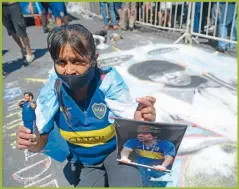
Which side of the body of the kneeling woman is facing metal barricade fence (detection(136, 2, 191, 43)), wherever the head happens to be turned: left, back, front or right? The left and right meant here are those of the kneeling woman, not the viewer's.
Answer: back

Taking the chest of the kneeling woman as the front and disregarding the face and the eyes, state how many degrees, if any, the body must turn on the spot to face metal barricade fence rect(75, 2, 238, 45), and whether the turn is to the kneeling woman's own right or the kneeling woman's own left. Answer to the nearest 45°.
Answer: approximately 135° to the kneeling woman's own left

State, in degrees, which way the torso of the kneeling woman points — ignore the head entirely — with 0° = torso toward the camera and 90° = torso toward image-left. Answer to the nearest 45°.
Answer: approximately 0°

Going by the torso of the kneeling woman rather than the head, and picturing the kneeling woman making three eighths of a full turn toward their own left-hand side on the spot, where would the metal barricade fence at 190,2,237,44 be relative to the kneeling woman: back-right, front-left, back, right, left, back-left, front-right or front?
front
